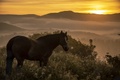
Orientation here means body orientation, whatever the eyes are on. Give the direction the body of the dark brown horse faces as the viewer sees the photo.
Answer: to the viewer's right
